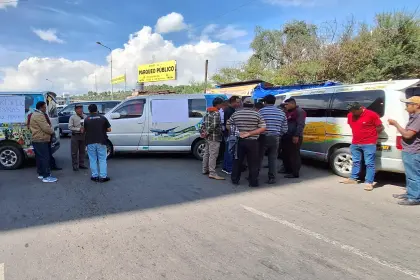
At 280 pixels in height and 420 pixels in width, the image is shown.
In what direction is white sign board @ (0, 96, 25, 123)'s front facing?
toward the camera

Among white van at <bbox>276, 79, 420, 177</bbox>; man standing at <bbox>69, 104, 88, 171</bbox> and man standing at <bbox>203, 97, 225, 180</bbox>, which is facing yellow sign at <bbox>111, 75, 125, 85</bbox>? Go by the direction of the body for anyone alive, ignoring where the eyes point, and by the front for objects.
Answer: the white van

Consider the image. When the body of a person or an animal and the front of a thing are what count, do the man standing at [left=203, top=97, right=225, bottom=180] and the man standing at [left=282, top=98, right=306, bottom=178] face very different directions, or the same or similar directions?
very different directions

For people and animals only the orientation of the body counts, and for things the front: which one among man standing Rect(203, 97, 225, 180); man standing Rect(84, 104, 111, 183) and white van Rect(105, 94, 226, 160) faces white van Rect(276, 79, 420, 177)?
man standing Rect(203, 97, 225, 180)

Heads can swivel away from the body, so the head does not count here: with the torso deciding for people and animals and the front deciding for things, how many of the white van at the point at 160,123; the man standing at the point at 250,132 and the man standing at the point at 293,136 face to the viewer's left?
2

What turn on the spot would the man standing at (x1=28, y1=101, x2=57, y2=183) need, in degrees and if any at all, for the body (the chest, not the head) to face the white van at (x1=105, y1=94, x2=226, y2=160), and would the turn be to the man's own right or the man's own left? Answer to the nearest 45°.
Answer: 0° — they already face it

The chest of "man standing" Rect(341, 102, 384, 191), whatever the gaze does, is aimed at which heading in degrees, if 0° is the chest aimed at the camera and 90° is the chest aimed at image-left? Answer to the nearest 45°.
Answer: approximately 45°

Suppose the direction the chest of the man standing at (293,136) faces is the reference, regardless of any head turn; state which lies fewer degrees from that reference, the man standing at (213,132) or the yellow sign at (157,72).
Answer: the man standing

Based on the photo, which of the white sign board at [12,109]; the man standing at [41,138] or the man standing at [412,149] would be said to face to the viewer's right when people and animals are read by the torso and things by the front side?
the man standing at [41,138]

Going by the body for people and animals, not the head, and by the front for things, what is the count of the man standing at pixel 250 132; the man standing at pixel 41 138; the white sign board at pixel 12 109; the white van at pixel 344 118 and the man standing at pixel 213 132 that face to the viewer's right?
2

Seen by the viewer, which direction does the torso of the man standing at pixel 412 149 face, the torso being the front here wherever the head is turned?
to the viewer's left

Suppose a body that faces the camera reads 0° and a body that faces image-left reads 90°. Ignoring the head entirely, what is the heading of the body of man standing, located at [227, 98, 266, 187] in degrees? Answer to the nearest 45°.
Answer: approximately 180°

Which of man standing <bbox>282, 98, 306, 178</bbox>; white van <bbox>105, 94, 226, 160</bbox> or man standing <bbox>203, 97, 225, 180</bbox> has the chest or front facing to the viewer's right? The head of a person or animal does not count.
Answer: man standing <bbox>203, 97, 225, 180</bbox>

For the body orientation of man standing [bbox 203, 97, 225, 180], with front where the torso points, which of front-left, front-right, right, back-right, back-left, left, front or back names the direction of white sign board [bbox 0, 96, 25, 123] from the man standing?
back

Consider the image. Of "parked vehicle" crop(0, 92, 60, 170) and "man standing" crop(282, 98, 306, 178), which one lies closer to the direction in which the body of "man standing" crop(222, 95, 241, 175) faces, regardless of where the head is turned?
the man standing

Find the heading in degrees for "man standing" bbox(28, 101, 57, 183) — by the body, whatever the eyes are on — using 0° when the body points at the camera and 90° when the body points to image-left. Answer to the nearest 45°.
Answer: approximately 270°
